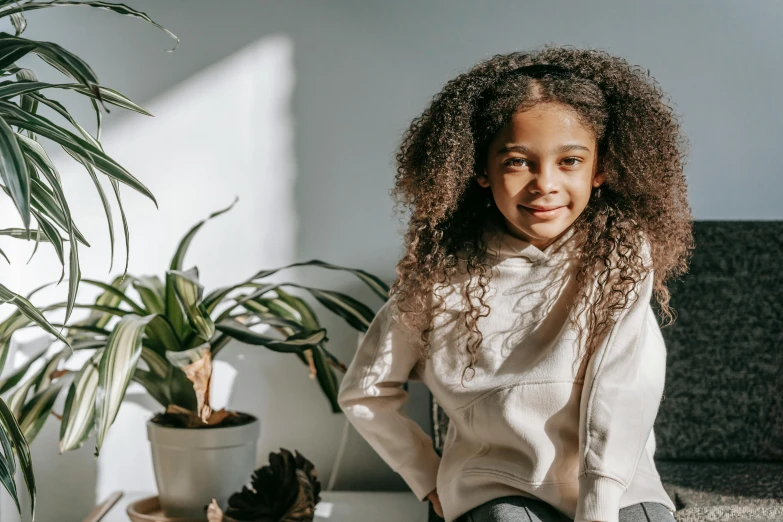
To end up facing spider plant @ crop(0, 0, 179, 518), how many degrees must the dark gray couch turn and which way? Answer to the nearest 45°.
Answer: approximately 45° to its right

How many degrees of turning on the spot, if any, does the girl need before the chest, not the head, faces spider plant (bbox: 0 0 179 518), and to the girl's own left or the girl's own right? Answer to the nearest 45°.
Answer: approximately 45° to the girl's own right

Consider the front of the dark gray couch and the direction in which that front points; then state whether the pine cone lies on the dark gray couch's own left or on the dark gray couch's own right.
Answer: on the dark gray couch's own right

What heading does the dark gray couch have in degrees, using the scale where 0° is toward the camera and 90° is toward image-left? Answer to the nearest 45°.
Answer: approximately 0°
